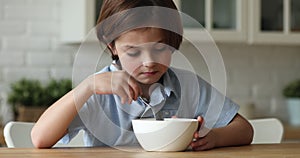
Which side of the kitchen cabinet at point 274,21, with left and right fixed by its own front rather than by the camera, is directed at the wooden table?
front

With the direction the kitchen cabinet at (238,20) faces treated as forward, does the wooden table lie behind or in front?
in front

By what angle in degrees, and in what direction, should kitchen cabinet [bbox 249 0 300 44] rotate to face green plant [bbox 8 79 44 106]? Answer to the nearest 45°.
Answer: approximately 45° to its right

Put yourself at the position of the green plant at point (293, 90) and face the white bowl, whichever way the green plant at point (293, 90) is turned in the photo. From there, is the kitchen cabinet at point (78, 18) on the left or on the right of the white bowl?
right

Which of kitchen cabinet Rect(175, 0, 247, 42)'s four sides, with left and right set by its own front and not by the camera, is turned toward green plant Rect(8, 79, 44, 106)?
right

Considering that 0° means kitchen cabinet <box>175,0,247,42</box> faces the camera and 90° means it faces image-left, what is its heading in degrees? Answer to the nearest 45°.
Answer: approximately 0°

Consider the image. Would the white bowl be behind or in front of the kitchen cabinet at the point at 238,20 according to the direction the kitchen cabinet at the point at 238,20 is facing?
in front

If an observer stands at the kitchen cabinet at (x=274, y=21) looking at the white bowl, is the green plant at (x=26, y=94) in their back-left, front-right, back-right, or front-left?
front-right

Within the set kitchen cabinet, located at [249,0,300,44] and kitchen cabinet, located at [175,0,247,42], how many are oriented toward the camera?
2

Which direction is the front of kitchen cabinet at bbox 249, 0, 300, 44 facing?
toward the camera
